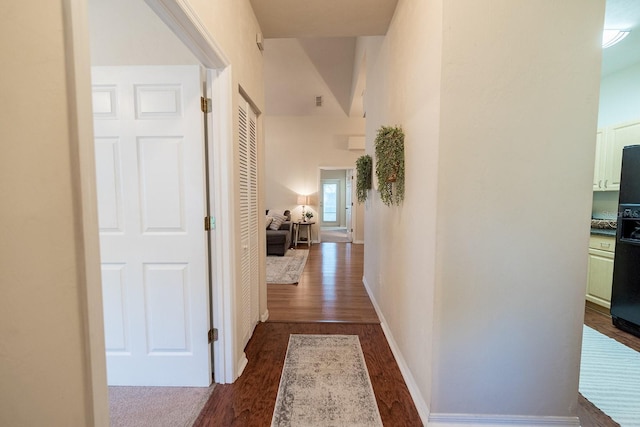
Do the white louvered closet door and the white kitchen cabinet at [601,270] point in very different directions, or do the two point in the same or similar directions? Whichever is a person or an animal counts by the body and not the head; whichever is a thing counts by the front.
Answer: very different directions

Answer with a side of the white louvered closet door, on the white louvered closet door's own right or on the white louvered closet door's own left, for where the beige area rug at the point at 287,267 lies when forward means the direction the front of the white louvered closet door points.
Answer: on the white louvered closet door's own left

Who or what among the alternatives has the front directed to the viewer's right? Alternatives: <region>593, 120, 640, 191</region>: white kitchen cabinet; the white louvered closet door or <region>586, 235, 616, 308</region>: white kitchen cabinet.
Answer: the white louvered closet door

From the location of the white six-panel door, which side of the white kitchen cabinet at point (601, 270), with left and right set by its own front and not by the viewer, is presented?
front

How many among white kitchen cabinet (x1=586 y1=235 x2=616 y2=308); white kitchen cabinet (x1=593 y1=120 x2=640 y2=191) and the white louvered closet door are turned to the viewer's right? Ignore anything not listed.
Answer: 1

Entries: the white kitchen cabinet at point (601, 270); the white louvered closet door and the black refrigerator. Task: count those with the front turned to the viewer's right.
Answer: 1

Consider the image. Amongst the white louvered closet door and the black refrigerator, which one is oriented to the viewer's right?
the white louvered closet door

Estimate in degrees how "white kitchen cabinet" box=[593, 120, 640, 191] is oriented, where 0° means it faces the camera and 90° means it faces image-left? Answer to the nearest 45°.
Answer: approximately 45°

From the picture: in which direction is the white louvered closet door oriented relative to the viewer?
to the viewer's right

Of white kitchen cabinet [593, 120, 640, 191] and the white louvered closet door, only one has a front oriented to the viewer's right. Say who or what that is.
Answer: the white louvered closet door
